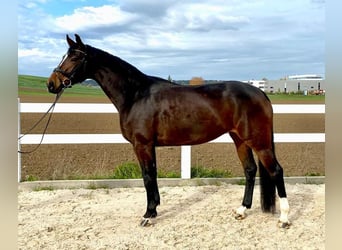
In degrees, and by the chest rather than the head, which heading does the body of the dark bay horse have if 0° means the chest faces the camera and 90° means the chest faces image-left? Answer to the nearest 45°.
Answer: approximately 90°
